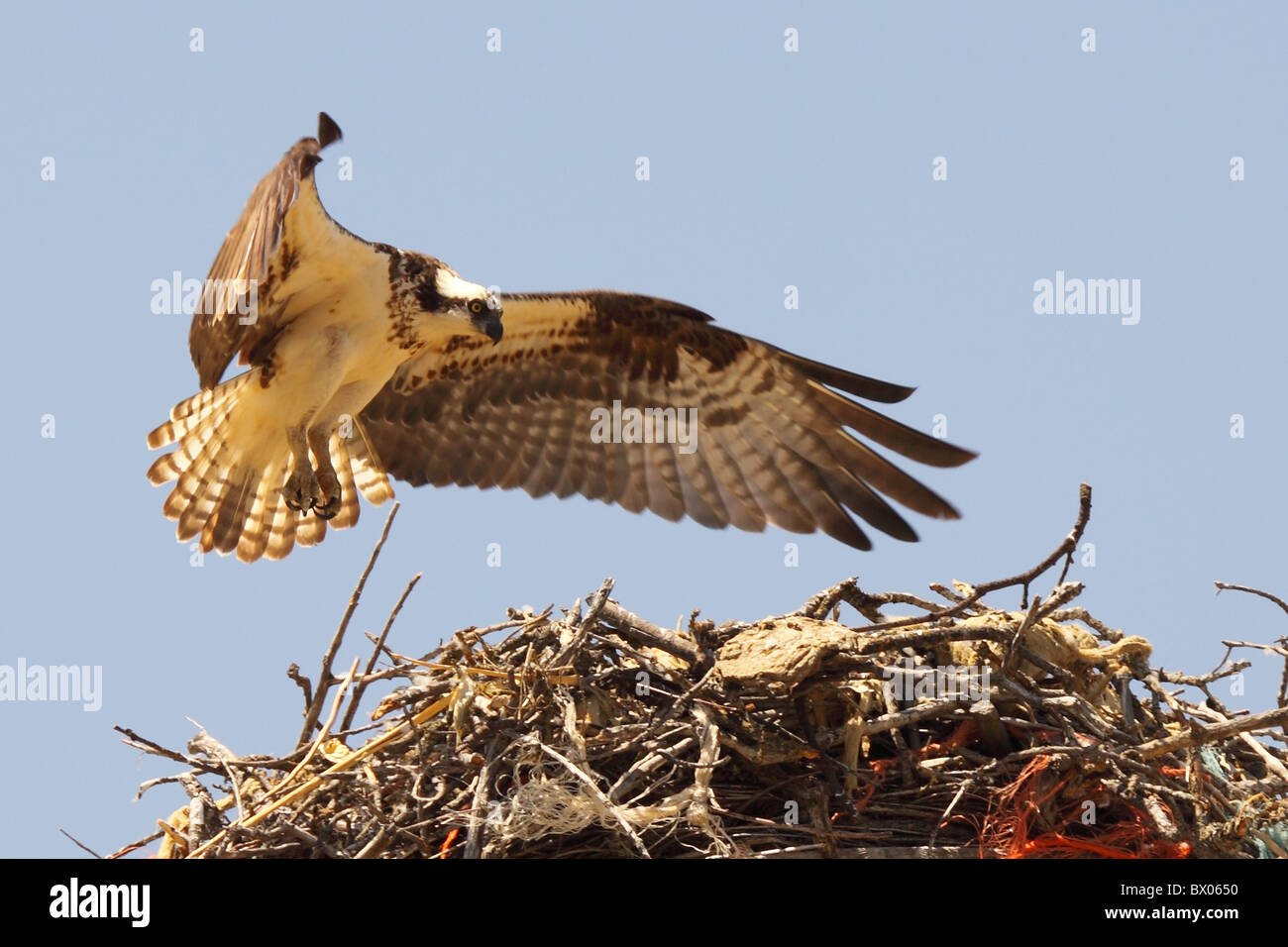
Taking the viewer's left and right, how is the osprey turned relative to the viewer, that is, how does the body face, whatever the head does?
facing the viewer and to the right of the viewer

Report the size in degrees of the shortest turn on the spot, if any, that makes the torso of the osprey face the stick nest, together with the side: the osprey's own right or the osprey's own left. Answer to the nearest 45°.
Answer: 0° — it already faces it
